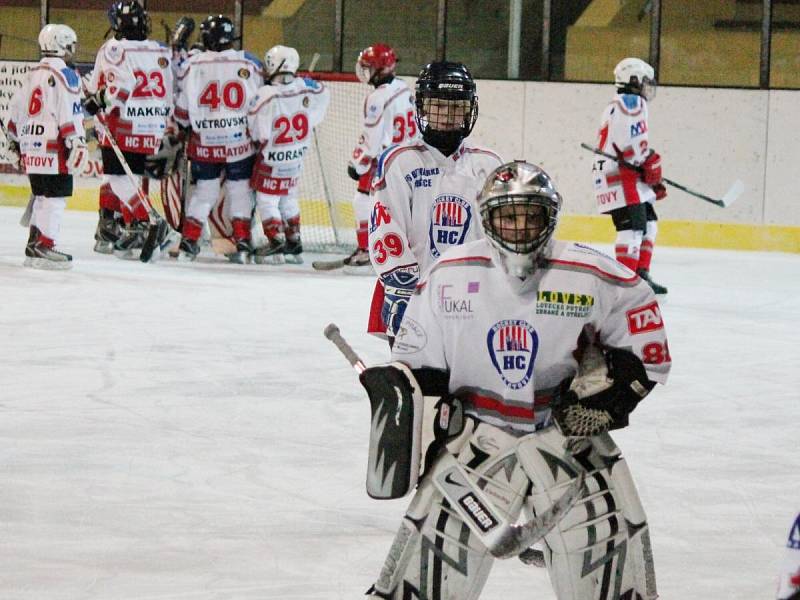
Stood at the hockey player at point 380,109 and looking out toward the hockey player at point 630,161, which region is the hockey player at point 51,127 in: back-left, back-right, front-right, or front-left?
back-right

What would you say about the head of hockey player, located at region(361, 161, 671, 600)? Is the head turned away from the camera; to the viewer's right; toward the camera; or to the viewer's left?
toward the camera

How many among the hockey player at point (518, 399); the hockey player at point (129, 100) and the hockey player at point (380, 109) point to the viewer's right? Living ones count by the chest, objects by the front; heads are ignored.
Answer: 0

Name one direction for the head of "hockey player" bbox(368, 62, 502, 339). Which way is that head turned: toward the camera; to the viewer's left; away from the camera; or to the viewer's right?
toward the camera

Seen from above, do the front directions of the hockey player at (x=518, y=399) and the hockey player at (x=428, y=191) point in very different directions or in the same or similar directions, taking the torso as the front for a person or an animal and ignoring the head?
same or similar directions

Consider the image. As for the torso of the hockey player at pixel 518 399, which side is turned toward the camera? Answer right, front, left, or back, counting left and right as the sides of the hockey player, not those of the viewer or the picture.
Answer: front

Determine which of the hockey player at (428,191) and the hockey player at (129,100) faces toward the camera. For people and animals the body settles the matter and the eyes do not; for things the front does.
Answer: the hockey player at (428,191)

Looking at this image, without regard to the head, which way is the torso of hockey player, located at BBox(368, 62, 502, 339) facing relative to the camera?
toward the camera

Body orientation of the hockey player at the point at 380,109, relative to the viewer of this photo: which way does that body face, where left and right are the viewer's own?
facing away from the viewer and to the left of the viewer

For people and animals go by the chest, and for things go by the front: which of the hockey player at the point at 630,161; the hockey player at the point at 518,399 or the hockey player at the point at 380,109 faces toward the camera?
the hockey player at the point at 518,399

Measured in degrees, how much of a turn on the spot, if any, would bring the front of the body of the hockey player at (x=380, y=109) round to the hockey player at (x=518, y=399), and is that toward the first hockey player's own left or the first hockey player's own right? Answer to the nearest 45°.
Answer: approximately 135° to the first hockey player's own left

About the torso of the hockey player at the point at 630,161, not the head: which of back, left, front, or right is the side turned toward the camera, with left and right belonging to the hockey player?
right

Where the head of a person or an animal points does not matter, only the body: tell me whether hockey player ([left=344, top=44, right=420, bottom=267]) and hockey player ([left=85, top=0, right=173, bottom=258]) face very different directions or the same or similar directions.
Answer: same or similar directions

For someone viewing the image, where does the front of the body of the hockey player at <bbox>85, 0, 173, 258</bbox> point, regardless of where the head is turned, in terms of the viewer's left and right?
facing away from the viewer and to the left of the viewer

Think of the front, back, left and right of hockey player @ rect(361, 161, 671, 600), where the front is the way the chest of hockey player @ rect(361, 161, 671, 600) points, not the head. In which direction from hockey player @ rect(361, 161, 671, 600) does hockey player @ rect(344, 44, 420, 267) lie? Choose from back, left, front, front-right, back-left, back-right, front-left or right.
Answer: back
